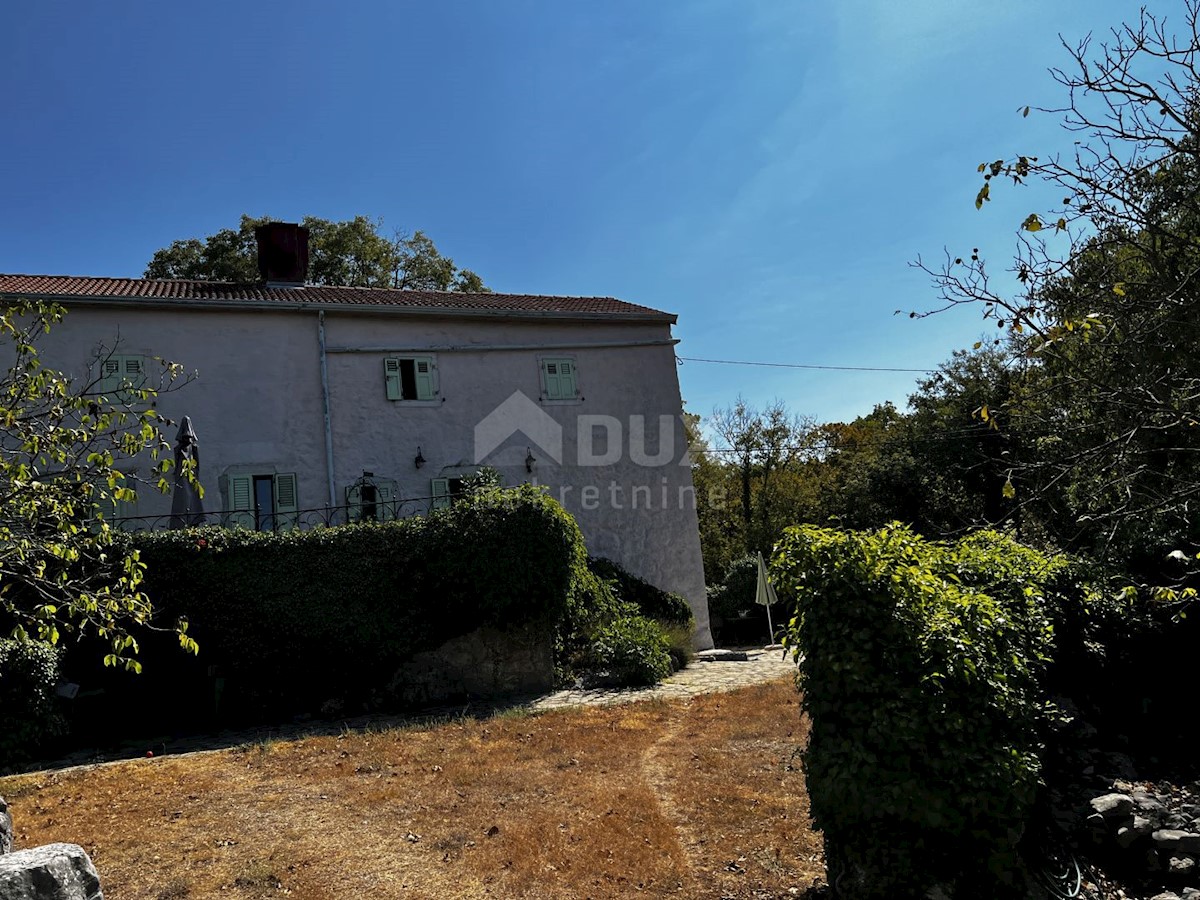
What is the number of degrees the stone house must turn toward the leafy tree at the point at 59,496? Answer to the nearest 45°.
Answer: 0° — it already faces it

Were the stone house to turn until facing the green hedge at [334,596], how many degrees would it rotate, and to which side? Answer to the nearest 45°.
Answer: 0° — it already faces it

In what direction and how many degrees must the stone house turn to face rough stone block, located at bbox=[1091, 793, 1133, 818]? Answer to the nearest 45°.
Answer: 0° — it already faces it

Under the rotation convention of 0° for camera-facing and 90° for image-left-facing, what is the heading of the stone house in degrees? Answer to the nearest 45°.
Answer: approximately 0°

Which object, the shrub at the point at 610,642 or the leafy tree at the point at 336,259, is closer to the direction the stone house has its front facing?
the shrub

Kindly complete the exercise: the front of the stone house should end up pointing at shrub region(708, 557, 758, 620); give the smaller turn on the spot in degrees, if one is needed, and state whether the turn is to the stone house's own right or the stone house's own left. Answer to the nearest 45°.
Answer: approximately 135° to the stone house's own left
